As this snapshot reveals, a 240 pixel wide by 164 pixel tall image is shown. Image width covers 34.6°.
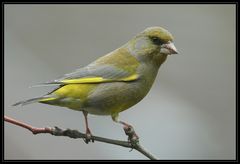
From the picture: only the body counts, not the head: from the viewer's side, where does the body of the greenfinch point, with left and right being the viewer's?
facing to the right of the viewer
